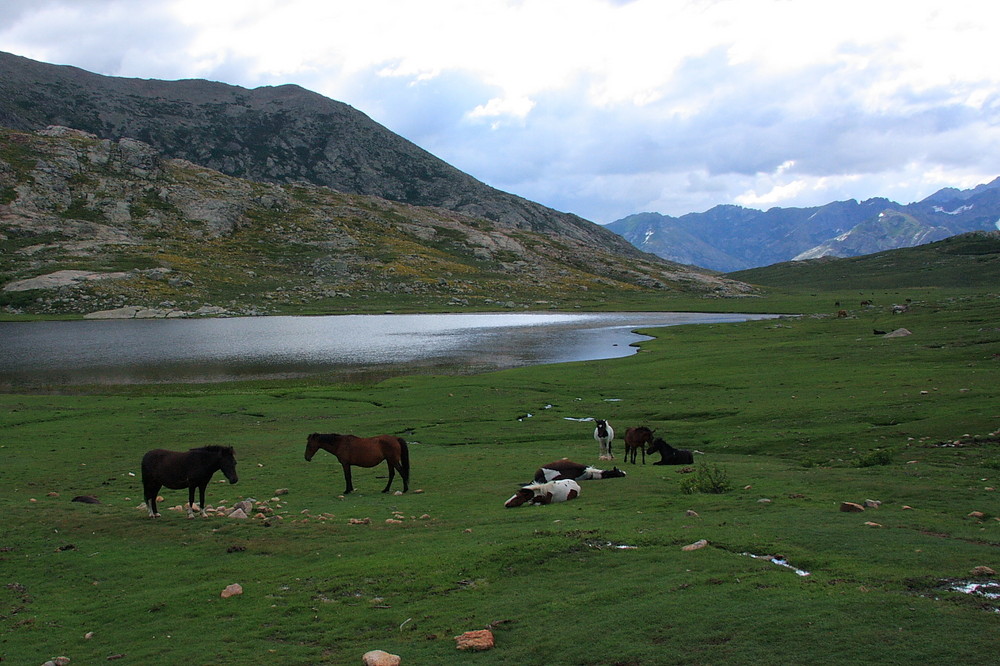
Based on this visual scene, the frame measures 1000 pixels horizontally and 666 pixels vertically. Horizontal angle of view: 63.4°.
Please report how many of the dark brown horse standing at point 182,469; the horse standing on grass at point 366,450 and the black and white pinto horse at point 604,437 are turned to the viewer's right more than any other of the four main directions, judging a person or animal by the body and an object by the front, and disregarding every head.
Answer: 1

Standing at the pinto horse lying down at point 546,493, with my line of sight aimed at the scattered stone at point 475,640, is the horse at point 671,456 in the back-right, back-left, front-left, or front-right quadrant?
back-left

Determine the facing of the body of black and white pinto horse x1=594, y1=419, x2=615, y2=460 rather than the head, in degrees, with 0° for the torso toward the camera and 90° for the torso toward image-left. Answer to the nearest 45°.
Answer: approximately 0°

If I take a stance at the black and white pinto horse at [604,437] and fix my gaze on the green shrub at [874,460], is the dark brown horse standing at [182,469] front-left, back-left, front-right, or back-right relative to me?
back-right

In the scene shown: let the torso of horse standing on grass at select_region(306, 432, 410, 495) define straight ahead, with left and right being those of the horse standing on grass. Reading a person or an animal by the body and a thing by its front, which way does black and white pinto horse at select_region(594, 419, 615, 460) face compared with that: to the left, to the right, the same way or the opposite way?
to the left

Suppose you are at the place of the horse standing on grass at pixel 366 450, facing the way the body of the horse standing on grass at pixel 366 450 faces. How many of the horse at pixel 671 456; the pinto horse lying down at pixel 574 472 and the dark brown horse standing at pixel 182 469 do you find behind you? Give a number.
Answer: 2

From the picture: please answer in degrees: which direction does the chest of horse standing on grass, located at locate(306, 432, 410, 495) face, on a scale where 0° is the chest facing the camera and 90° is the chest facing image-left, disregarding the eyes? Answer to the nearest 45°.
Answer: approximately 90°

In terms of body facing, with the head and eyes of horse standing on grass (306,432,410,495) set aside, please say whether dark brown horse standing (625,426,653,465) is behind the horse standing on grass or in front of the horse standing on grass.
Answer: behind

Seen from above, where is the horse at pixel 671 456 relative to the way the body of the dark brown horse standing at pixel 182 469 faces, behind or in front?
in front

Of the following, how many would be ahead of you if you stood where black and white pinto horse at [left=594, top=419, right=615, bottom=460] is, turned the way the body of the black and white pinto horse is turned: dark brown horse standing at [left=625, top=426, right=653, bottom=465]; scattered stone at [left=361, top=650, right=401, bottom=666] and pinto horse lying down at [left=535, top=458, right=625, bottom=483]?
2

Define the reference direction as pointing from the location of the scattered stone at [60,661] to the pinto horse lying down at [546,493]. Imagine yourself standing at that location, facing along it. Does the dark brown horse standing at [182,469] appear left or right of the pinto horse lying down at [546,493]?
left

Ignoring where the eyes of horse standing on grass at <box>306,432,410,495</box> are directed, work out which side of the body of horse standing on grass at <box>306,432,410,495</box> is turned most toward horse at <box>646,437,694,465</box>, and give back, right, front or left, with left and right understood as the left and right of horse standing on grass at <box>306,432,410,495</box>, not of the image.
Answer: back

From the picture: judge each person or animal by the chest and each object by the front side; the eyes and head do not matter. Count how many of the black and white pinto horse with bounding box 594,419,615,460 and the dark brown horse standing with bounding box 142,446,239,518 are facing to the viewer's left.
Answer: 0

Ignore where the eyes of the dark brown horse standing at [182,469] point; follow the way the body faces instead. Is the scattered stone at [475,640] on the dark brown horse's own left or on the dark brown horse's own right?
on the dark brown horse's own right

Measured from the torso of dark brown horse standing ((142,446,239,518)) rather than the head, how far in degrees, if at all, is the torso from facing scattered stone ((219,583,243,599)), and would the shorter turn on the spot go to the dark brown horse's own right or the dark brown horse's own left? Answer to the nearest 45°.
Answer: approximately 90° to the dark brown horse's own right

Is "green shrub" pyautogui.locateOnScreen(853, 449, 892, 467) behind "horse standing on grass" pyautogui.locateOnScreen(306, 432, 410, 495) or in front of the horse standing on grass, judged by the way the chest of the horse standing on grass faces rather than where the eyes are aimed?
behind

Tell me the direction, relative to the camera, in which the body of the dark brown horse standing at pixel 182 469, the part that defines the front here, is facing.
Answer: to the viewer's right
